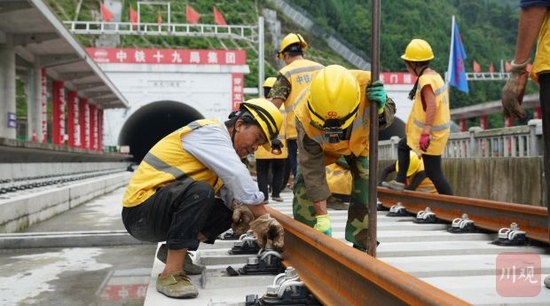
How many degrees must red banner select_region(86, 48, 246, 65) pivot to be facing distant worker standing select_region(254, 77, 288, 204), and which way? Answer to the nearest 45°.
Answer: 0° — it already faces them

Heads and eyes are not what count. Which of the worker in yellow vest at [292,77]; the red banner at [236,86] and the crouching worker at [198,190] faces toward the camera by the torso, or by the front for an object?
the red banner

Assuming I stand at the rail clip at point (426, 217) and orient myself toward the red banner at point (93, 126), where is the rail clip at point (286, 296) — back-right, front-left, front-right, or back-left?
back-left

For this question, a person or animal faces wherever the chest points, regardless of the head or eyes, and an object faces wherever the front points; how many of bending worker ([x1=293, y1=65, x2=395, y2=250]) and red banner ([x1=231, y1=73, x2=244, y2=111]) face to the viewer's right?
0

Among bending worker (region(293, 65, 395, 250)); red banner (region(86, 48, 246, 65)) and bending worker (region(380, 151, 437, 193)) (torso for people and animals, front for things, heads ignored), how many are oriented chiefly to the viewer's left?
1

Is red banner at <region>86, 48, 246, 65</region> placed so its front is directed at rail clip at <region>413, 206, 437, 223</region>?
yes

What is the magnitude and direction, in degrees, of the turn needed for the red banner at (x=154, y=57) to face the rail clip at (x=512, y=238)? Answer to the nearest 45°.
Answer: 0° — it already faces it

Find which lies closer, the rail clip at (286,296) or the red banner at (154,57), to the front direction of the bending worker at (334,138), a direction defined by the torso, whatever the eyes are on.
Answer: the rail clip

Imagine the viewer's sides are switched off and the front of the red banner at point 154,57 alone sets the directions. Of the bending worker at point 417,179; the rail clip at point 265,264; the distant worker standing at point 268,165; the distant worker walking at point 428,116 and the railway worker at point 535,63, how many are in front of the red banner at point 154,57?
5
